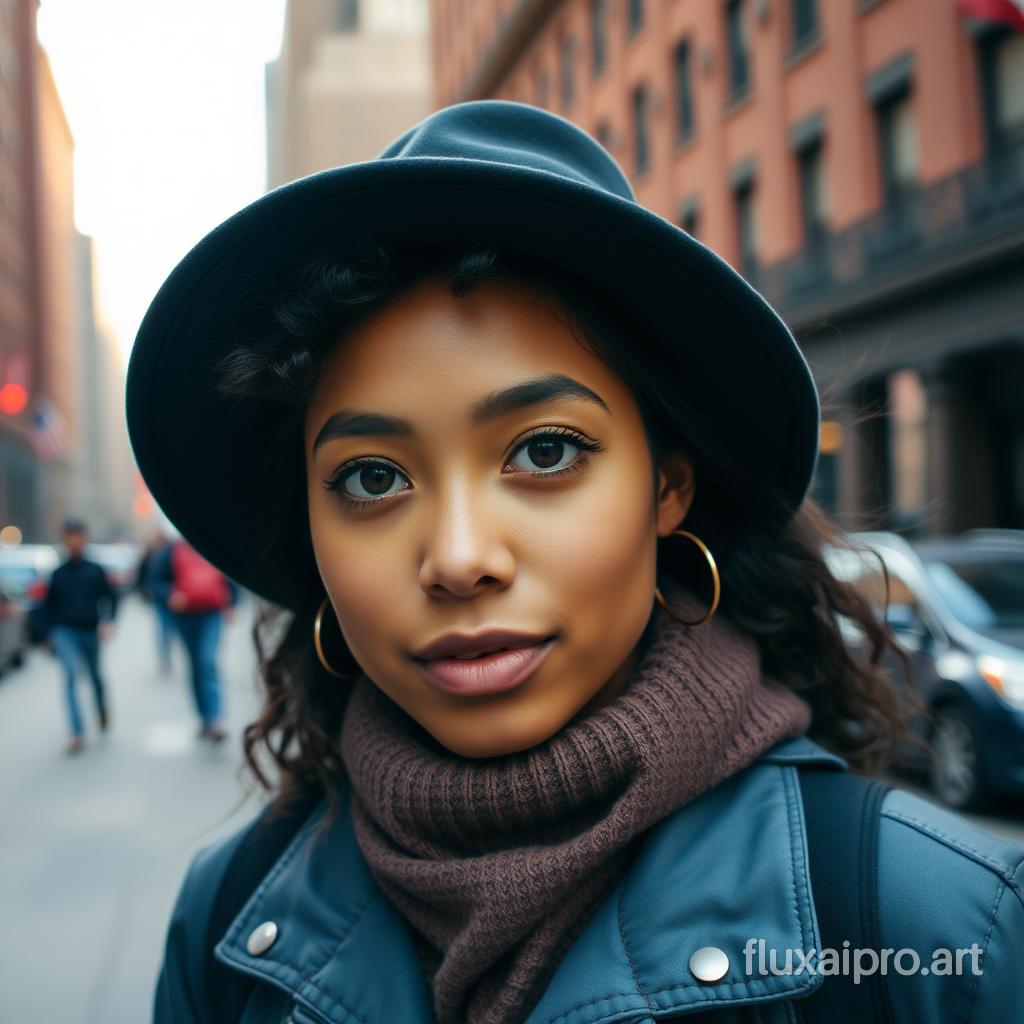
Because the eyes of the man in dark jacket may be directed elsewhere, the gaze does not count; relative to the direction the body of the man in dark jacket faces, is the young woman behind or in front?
in front

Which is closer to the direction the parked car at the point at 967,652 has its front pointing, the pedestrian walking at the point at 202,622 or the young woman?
the young woman

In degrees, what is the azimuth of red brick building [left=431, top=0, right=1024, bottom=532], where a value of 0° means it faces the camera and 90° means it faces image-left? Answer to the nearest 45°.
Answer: approximately 45°

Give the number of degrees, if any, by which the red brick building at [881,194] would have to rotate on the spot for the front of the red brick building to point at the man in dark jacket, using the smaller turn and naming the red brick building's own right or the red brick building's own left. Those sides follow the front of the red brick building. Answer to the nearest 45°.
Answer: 0° — it already faces them

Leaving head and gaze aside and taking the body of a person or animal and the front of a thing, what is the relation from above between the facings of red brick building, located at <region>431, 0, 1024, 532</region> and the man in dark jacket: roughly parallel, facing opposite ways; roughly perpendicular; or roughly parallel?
roughly perpendicular

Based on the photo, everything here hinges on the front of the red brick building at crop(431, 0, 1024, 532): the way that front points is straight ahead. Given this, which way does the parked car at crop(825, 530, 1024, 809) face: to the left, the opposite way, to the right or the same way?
to the left

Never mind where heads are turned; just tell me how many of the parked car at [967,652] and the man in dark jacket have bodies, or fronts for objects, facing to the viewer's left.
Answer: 0

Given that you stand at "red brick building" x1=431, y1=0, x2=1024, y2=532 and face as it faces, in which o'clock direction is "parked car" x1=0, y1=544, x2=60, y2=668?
The parked car is roughly at 1 o'clock from the red brick building.

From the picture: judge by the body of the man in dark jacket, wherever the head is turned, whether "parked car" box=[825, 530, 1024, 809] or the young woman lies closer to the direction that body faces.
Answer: the young woman

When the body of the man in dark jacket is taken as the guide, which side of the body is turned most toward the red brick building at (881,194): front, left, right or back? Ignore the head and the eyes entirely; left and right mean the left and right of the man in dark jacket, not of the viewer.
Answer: left

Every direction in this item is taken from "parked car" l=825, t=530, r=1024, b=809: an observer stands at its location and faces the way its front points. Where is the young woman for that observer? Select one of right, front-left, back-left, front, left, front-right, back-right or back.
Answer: front-right

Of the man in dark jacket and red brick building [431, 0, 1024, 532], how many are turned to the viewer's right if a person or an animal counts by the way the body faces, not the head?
0
